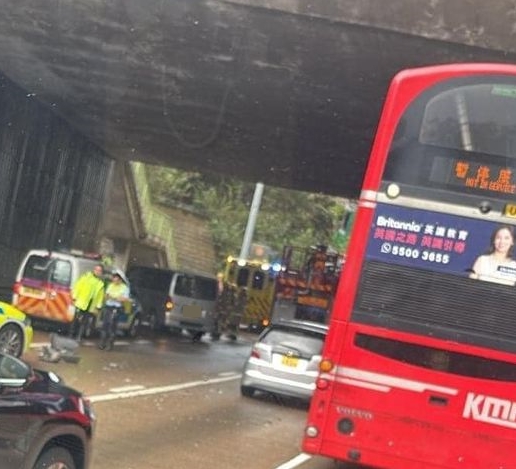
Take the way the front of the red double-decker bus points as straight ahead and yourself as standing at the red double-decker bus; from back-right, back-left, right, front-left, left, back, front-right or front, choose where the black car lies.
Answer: back-left

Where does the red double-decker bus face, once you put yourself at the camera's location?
facing away from the viewer

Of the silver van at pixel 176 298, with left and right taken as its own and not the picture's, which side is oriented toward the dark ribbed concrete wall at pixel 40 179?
left

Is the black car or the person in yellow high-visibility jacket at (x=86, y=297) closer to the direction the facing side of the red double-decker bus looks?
the person in yellow high-visibility jacket

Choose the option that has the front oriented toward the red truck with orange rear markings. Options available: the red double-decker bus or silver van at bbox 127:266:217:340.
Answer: the red double-decker bus

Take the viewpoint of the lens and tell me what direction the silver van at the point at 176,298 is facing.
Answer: facing away from the viewer and to the left of the viewer
